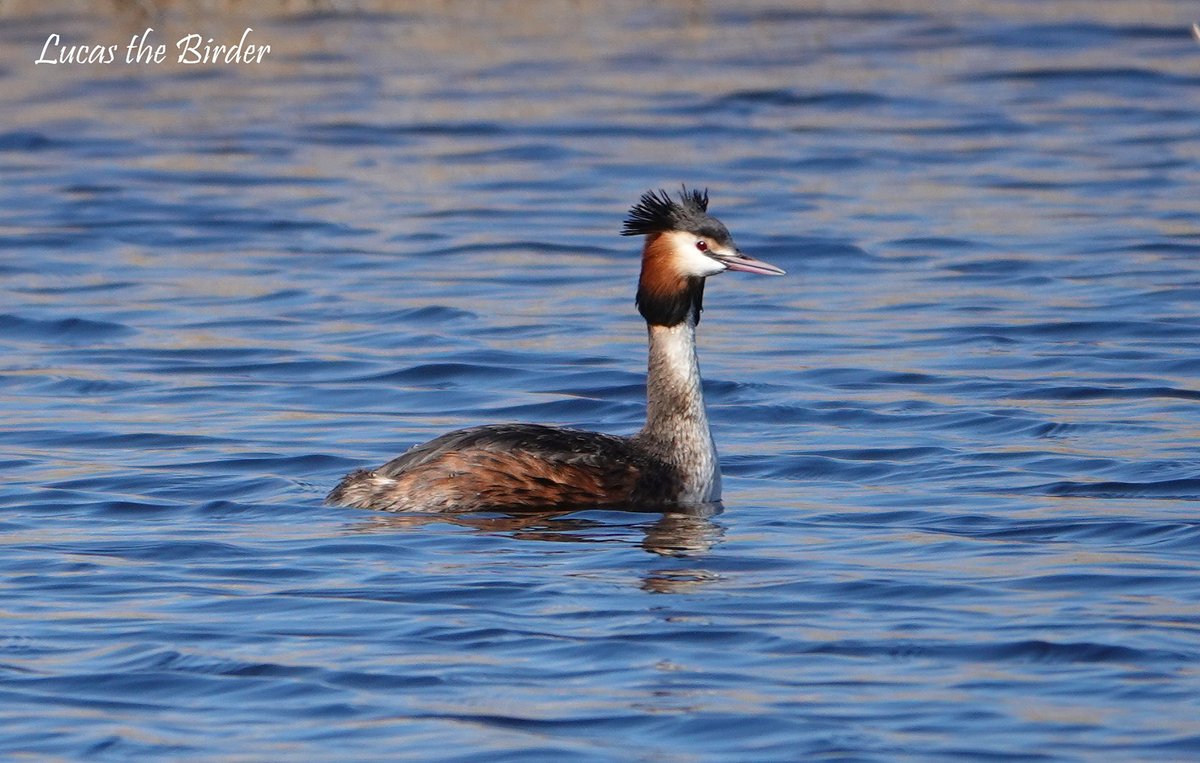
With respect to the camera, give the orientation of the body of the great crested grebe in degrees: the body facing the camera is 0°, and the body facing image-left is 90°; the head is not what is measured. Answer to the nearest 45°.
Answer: approximately 270°
